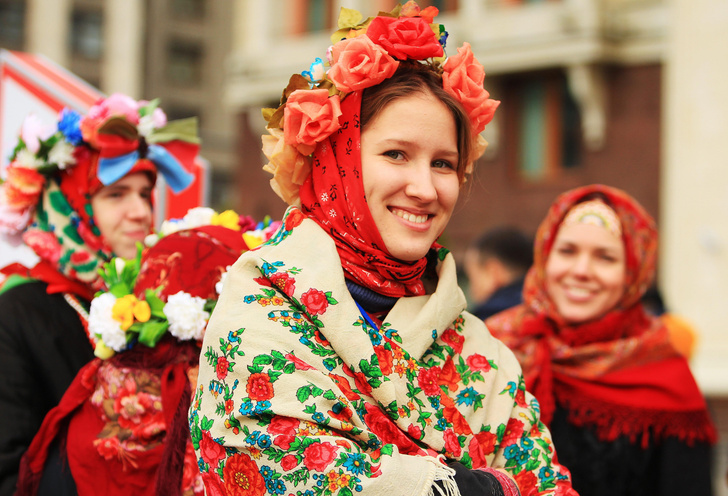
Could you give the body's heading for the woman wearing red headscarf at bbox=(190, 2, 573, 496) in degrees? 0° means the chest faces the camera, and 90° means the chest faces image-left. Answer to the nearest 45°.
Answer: approximately 315°

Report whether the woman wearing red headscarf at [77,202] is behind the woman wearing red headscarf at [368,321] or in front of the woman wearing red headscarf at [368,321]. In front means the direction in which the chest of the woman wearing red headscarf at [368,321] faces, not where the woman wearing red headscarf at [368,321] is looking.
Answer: behind

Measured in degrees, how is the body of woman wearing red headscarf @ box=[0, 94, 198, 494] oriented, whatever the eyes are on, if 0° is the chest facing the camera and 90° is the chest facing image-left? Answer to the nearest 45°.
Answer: approximately 315°

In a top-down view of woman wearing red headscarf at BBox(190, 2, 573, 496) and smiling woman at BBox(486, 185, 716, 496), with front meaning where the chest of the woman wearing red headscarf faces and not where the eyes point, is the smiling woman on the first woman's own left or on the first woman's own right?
on the first woman's own left
